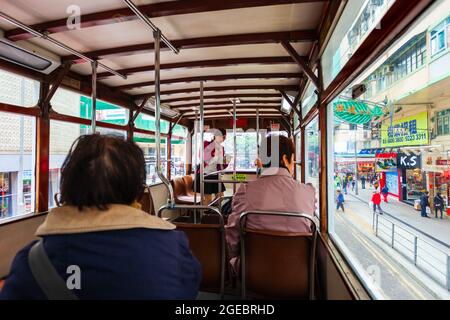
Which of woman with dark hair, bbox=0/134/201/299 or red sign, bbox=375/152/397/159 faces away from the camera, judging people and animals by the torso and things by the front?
the woman with dark hair

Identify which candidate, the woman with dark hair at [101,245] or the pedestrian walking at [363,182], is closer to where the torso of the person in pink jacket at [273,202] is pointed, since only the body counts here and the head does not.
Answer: the pedestrian walking

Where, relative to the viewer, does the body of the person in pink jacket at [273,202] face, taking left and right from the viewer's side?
facing away from the viewer

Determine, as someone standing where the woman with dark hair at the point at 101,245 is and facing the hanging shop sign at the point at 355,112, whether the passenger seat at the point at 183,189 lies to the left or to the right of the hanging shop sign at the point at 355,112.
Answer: left

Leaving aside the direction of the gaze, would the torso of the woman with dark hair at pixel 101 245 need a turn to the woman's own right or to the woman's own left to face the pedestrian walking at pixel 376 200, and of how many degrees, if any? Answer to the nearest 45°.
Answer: approximately 90° to the woman's own right

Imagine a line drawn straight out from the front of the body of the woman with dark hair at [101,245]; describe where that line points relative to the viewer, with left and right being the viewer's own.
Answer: facing away from the viewer

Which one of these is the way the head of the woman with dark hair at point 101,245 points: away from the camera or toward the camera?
away from the camera

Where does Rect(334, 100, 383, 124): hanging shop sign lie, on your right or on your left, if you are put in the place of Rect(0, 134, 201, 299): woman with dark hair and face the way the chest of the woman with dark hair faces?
on your right
